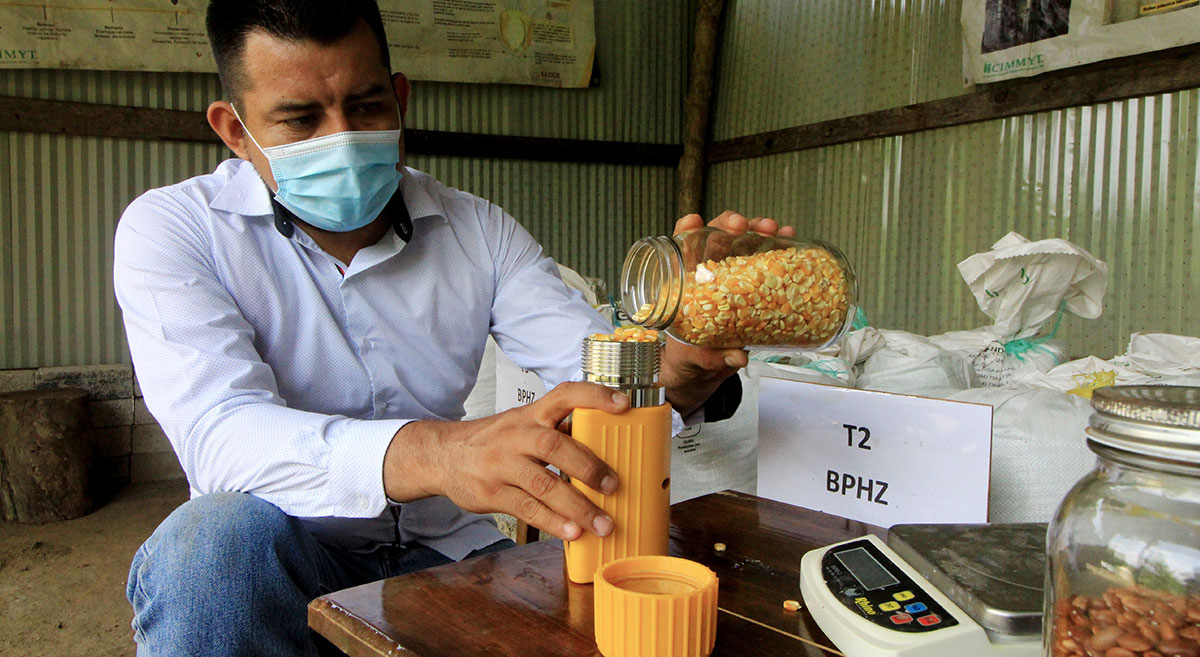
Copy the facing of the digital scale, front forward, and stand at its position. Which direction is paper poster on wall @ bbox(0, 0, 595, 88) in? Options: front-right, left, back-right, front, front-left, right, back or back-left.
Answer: right

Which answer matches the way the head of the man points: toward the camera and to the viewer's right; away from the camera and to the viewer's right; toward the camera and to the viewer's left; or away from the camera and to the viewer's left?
toward the camera and to the viewer's right

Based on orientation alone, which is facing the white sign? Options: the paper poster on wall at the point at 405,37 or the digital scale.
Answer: the paper poster on wall

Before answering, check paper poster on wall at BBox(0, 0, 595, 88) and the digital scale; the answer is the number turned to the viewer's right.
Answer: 0

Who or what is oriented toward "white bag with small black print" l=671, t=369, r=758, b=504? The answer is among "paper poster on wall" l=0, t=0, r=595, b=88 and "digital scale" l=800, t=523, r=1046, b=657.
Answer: the paper poster on wall

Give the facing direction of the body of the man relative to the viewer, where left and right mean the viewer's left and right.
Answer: facing the viewer and to the right of the viewer

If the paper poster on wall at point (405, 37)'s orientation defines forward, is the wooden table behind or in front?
in front

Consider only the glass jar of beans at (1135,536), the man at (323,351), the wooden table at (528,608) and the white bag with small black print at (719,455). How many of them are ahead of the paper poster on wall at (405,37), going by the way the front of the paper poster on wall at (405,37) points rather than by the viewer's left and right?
4

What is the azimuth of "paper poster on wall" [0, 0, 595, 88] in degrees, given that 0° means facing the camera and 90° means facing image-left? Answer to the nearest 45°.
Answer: approximately 0°

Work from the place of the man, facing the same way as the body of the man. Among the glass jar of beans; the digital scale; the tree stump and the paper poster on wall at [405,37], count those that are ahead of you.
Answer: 2

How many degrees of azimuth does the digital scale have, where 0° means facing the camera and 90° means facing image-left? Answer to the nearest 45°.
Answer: approximately 45°
